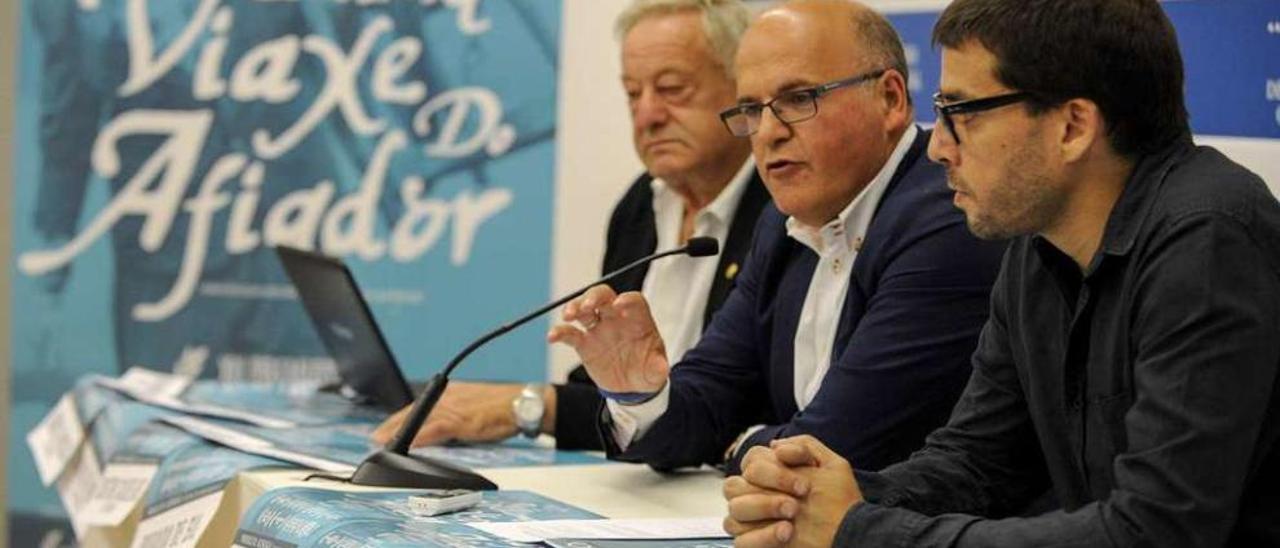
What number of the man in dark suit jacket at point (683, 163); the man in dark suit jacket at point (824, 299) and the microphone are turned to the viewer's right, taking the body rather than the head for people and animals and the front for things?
1

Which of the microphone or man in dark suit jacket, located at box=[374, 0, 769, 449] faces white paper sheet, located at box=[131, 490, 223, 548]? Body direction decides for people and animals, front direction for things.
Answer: the man in dark suit jacket

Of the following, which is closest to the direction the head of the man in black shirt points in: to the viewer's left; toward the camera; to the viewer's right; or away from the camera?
to the viewer's left

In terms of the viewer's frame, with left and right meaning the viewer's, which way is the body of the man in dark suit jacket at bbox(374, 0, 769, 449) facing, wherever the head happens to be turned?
facing the viewer and to the left of the viewer

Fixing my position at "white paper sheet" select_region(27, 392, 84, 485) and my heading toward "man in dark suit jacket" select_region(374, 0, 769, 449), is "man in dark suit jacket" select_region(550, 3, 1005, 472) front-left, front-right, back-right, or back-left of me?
front-right

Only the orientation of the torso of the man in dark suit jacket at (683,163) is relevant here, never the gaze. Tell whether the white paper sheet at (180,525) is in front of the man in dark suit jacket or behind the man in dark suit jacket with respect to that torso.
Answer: in front

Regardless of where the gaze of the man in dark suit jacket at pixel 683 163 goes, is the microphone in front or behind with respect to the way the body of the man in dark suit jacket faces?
in front

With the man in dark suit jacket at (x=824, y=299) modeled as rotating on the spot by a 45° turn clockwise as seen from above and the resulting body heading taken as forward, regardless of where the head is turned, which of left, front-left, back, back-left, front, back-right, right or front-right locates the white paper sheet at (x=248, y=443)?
front

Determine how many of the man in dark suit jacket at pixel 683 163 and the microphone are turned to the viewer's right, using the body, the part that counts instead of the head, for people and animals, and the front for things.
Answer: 1

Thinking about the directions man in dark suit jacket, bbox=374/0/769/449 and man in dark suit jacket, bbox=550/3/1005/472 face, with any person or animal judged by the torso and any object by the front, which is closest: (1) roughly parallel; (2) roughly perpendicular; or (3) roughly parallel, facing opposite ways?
roughly parallel

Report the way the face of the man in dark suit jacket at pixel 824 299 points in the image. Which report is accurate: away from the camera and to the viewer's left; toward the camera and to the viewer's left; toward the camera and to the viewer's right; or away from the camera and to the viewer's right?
toward the camera and to the viewer's left

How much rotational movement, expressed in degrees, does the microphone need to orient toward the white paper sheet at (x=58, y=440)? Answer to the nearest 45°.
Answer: approximately 135° to its left

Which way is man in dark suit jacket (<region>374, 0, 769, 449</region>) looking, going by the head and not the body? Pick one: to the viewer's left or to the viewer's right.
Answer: to the viewer's left

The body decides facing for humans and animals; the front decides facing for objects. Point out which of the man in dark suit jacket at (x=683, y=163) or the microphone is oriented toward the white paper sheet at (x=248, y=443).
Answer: the man in dark suit jacket

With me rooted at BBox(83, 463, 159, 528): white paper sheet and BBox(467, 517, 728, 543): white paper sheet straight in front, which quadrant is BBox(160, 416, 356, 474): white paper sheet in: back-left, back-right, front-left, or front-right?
front-left

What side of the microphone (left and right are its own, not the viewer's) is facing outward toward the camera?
right

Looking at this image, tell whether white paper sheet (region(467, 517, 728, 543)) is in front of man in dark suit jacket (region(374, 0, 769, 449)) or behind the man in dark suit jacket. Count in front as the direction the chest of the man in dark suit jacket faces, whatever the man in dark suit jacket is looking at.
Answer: in front
